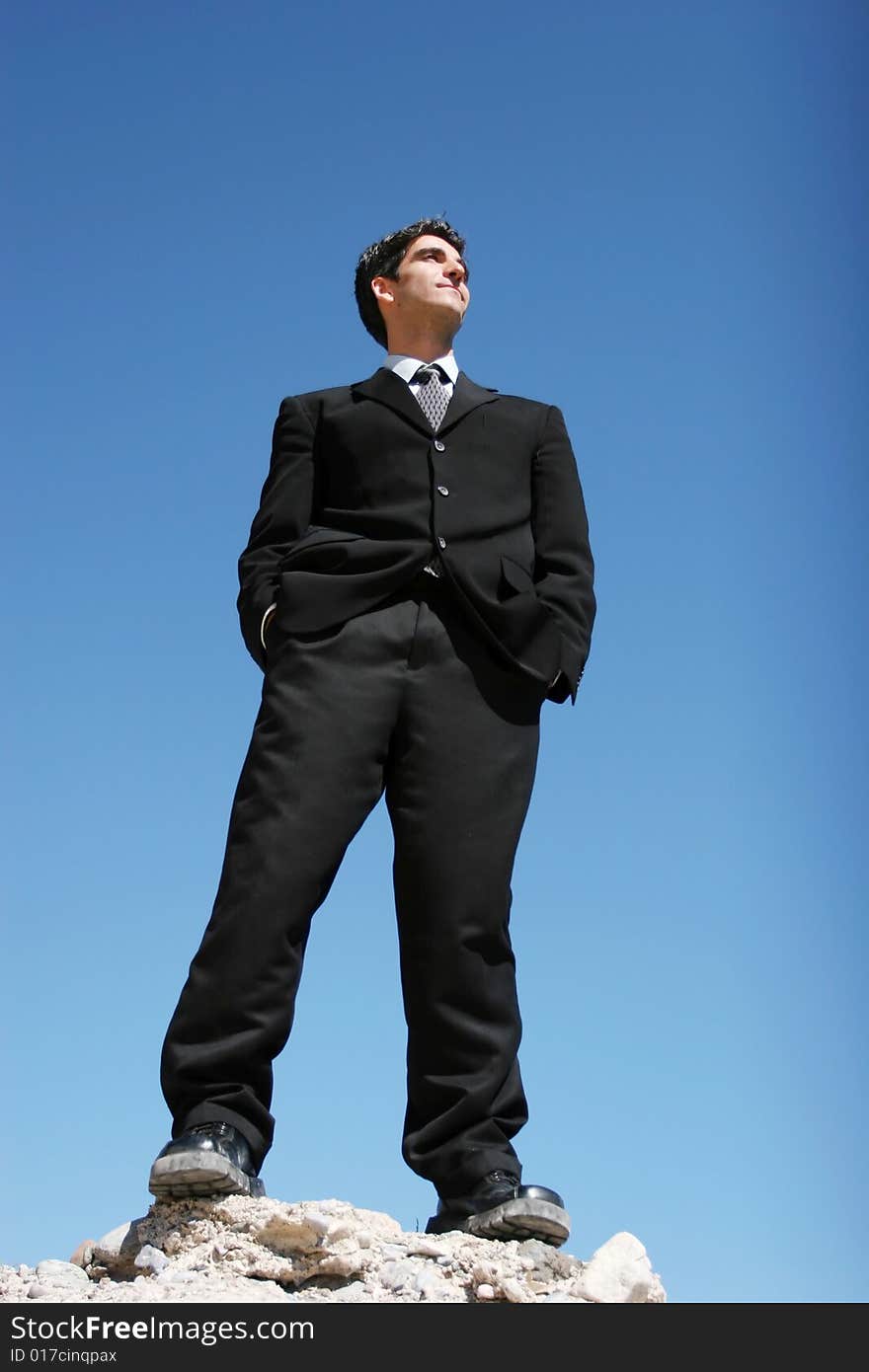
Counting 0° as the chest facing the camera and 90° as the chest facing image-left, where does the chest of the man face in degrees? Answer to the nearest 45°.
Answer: approximately 0°
